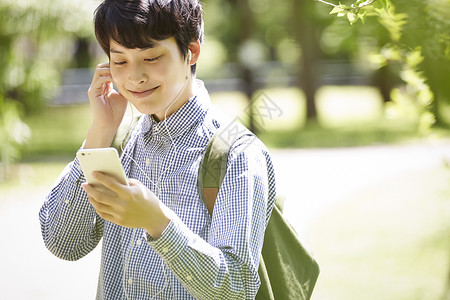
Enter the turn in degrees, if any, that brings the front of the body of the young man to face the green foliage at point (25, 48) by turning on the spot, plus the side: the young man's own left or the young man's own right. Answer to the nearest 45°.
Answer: approximately 135° to the young man's own right

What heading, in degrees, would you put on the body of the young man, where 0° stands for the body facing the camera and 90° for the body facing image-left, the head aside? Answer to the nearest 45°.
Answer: approximately 45°

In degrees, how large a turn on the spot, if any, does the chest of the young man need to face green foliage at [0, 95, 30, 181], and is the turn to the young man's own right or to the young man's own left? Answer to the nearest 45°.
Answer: approximately 135° to the young man's own right
